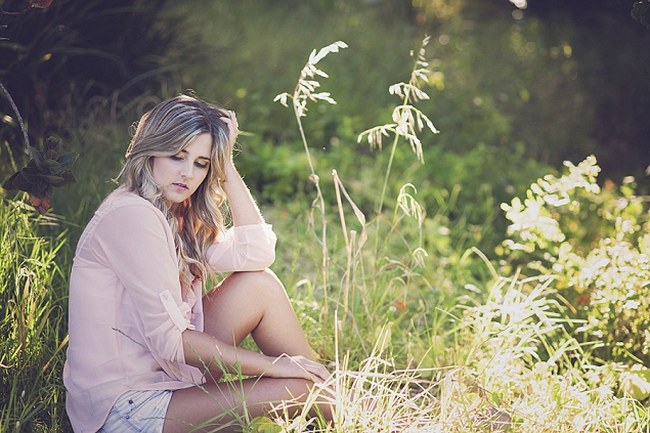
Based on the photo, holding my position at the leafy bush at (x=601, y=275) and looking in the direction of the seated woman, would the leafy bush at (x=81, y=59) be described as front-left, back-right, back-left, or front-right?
front-right

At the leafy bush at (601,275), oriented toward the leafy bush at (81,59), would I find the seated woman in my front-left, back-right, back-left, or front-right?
front-left

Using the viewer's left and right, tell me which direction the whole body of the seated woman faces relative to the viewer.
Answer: facing to the right of the viewer

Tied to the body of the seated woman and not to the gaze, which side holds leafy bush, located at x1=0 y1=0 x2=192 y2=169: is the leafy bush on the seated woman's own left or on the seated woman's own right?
on the seated woman's own left

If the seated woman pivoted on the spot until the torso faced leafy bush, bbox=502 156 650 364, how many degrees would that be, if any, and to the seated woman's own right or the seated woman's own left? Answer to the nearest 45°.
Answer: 0° — they already face it
